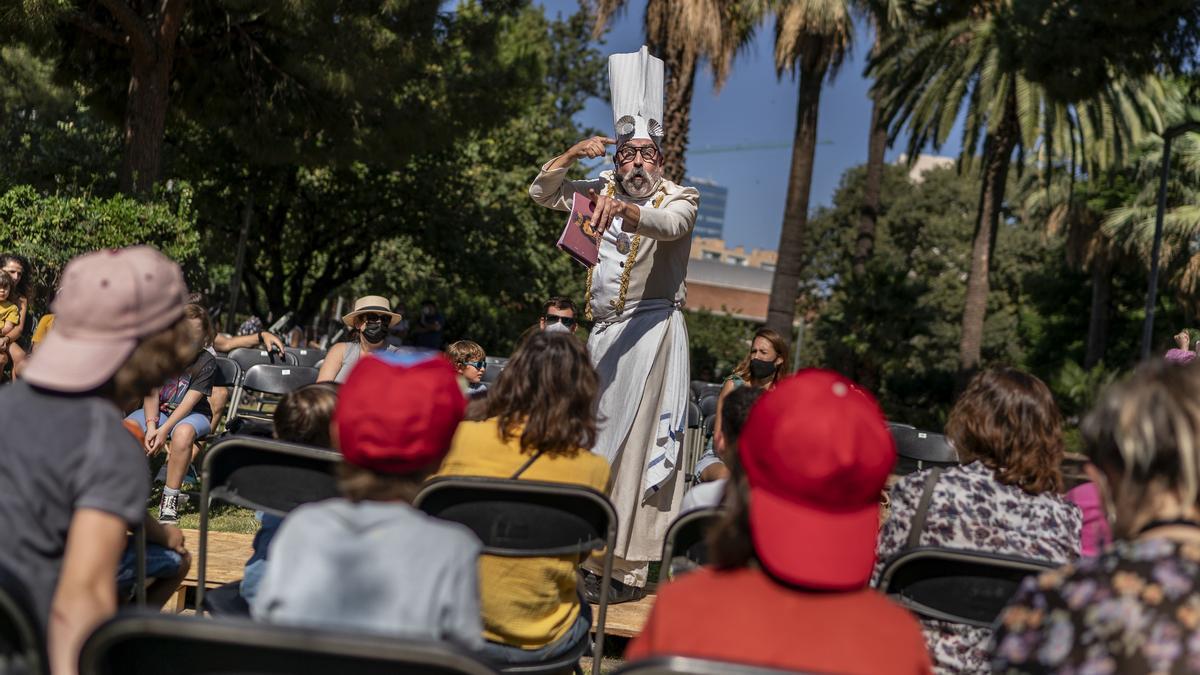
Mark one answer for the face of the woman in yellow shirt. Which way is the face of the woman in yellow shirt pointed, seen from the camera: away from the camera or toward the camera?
away from the camera

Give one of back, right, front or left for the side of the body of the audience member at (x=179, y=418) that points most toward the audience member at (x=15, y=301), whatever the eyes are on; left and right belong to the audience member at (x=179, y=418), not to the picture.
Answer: right

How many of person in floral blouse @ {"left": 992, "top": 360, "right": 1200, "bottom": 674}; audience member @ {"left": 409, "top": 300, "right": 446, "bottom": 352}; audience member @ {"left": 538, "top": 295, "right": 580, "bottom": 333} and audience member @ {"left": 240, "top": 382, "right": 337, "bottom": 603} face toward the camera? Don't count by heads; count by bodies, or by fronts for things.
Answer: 2

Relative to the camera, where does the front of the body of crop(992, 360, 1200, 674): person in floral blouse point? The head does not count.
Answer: away from the camera

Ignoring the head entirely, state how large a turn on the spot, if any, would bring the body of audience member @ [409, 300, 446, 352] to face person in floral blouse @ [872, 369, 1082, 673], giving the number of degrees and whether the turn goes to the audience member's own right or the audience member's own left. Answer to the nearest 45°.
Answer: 0° — they already face them

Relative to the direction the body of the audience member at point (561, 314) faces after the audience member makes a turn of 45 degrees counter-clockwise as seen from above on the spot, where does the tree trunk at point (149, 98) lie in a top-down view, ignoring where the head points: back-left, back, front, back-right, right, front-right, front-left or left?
back

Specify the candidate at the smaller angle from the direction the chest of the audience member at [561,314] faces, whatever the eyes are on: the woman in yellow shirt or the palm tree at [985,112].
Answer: the woman in yellow shirt

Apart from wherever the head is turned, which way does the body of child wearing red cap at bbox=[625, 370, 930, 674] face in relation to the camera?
away from the camera

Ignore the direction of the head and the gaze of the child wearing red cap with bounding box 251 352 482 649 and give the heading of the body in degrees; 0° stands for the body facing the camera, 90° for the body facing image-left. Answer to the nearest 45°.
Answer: approximately 180°

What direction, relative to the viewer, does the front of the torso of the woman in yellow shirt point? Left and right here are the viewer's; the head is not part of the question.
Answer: facing away from the viewer

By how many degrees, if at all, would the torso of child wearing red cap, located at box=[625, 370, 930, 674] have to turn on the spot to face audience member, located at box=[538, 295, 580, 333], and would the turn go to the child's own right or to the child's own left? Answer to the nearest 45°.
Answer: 0° — they already face them

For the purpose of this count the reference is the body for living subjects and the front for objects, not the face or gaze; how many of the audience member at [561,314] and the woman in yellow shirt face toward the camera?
1

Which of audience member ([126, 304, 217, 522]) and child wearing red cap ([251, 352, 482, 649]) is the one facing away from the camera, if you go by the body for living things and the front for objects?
the child wearing red cap

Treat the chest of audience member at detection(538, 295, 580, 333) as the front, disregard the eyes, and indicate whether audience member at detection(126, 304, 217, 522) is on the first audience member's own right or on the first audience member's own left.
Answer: on the first audience member's own right

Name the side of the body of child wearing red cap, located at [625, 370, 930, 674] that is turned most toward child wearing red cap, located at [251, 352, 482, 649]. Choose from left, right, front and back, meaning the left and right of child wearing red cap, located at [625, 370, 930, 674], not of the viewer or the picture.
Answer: left
